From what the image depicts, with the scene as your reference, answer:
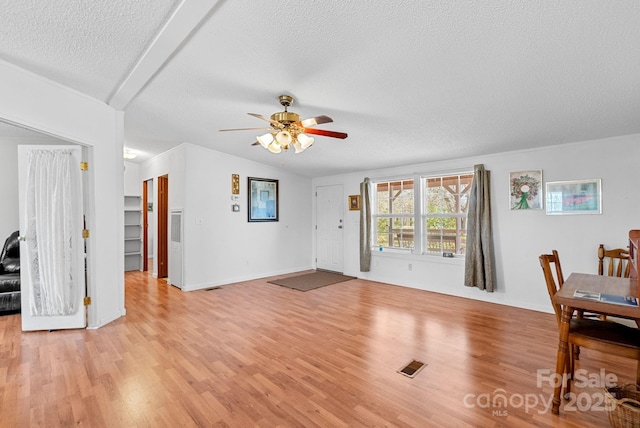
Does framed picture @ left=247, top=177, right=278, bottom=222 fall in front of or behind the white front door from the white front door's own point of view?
in front

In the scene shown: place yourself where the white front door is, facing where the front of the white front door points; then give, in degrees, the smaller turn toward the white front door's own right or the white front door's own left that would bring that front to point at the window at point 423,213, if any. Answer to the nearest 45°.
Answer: approximately 90° to the white front door's own left

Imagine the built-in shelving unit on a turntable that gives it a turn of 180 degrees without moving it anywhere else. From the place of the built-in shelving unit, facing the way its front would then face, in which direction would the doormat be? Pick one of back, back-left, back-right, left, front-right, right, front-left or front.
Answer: back-right

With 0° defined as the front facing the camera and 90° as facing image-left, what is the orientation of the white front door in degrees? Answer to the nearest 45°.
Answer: approximately 45°

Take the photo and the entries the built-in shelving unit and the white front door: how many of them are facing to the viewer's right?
0

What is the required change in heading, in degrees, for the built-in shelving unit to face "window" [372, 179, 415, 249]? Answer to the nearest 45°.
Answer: approximately 45° to its left

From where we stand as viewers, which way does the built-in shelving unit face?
facing the viewer

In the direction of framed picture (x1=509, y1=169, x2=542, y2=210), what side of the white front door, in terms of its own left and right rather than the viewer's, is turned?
left

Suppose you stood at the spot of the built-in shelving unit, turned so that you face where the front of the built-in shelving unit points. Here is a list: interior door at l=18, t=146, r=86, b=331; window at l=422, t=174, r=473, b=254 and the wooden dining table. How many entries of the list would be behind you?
0

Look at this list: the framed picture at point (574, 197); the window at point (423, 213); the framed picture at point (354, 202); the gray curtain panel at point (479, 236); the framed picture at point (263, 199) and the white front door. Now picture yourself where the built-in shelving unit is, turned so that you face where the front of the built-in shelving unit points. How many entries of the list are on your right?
0

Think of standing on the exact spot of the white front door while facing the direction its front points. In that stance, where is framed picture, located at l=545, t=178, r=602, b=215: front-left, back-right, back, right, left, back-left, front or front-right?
left

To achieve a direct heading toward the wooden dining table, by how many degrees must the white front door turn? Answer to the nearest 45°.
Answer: approximately 45° to its left

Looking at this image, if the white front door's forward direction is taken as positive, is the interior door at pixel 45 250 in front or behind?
in front

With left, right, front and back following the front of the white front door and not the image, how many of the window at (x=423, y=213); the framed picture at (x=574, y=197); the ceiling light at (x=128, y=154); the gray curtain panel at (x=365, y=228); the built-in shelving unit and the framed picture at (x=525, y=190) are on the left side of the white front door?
4

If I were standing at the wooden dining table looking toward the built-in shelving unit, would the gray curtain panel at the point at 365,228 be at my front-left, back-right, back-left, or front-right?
front-right
